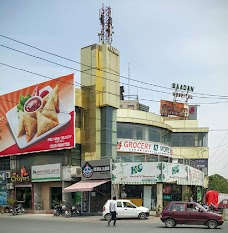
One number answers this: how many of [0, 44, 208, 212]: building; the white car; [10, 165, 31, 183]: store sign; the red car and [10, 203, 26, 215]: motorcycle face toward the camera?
2

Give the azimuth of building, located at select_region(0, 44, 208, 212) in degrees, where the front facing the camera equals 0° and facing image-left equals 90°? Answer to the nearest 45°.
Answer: approximately 0°

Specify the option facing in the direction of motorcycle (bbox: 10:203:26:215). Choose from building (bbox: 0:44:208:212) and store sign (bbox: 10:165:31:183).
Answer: the store sign

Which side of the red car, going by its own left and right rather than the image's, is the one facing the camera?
right

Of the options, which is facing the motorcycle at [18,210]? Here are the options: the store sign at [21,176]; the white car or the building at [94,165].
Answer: the store sign
